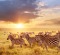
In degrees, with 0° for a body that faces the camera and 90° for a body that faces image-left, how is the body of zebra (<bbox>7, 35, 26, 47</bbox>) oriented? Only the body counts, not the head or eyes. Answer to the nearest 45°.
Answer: approximately 90°
